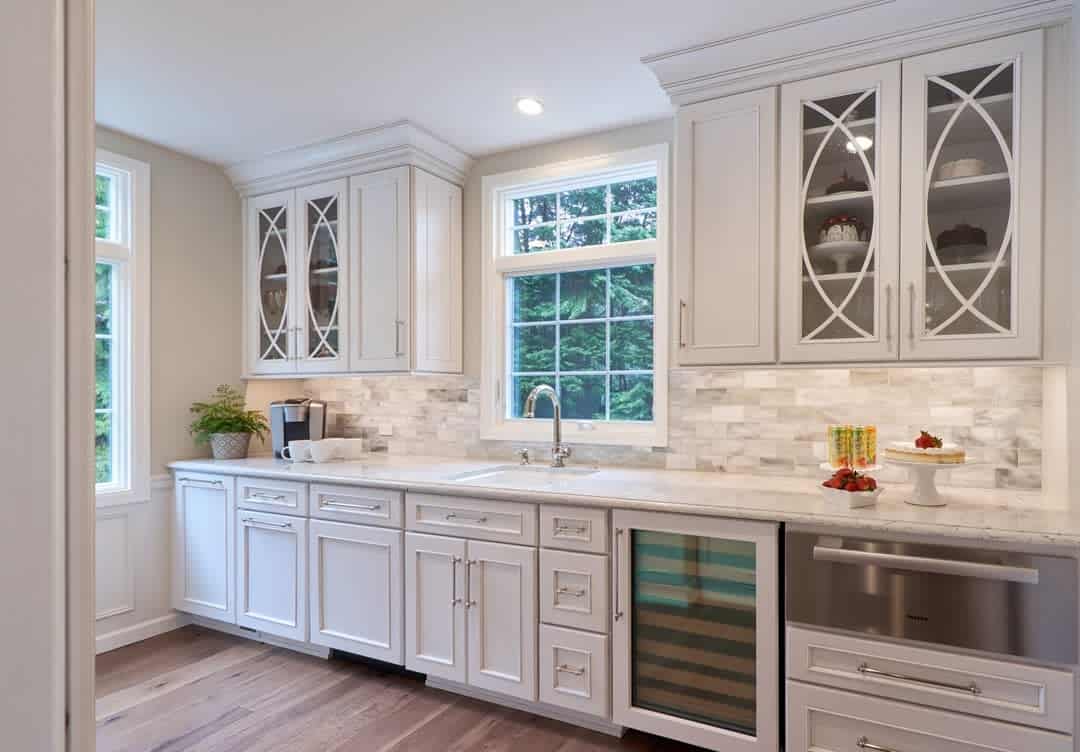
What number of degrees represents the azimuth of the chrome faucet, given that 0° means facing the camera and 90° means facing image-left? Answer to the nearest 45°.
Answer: approximately 45°

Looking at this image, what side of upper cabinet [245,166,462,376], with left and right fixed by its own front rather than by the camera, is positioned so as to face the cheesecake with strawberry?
left

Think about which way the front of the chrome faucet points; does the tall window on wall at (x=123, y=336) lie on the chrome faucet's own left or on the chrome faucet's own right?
on the chrome faucet's own right

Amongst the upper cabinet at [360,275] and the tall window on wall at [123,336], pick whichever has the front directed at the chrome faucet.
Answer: the tall window on wall

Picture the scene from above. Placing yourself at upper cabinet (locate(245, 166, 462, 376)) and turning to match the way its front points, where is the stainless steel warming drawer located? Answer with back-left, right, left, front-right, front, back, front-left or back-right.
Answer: left

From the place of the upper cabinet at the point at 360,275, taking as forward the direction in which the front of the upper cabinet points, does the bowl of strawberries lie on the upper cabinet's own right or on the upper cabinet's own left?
on the upper cabinet's own left

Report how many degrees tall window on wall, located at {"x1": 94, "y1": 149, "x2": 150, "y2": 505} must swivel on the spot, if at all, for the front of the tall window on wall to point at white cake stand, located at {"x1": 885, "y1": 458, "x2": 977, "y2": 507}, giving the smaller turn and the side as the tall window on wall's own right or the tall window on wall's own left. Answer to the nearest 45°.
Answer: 0° — it already faces it

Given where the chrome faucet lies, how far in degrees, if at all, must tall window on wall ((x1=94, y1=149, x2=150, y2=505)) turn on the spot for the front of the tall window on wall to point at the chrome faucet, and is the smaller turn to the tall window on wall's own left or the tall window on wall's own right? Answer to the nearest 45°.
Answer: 0° — it already faces it

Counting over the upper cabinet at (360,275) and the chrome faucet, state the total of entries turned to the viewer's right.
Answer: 0

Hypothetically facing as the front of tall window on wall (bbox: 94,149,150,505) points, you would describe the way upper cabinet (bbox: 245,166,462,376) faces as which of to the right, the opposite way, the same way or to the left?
to the right

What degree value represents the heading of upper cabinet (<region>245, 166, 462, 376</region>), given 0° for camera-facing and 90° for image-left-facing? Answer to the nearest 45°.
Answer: approximately 45°

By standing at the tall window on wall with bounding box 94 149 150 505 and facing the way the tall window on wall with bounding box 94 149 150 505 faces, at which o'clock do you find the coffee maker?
The coffee maker is roughly at 11 o'clock from the tall window on wall.

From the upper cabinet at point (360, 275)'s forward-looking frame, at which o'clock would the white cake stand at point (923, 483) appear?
The white cake stand is roughly at 9 o'clock from the upper cabinet.

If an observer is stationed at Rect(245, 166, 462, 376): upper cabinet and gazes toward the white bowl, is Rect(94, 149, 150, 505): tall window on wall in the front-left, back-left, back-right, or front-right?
back-right
